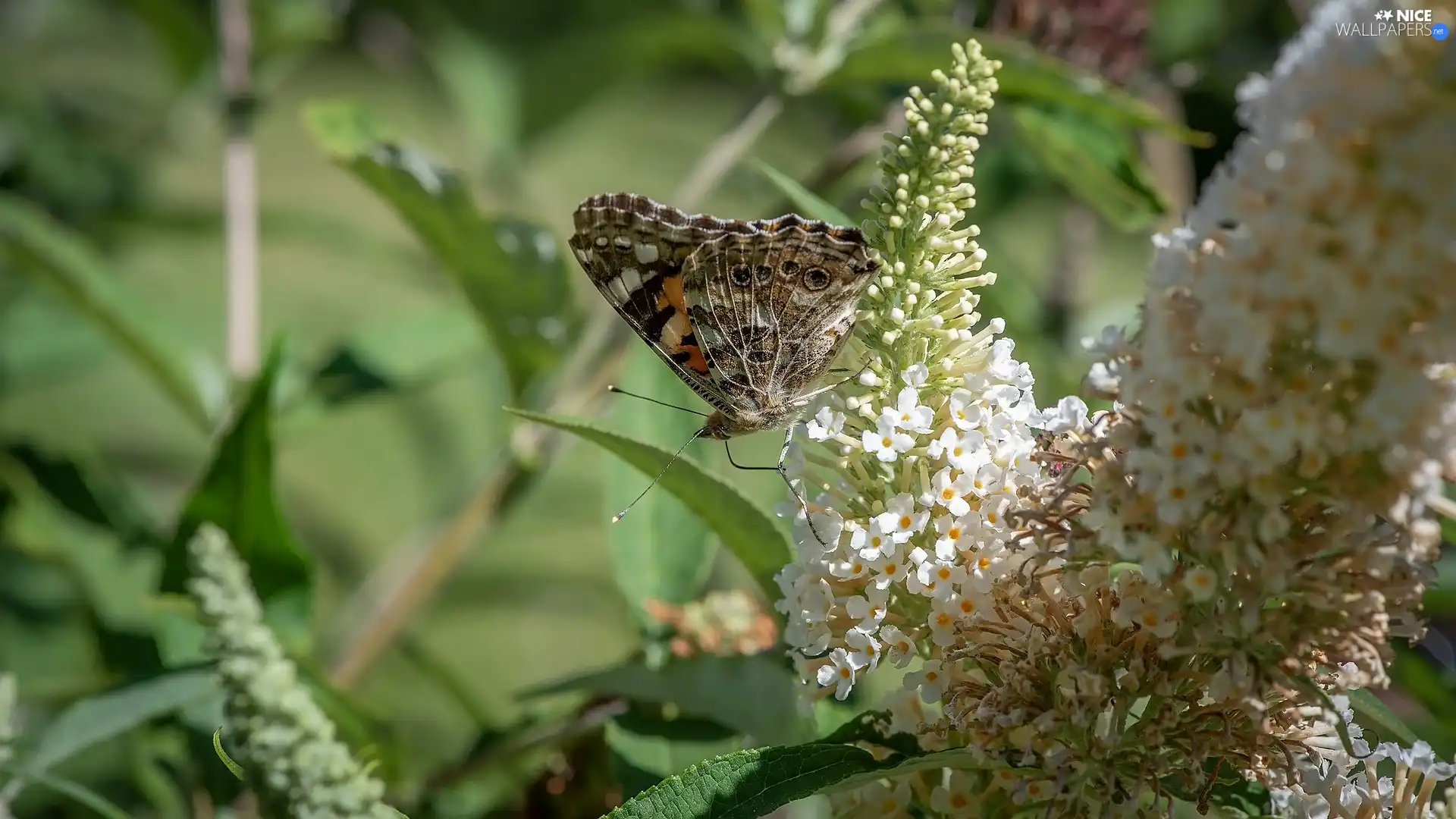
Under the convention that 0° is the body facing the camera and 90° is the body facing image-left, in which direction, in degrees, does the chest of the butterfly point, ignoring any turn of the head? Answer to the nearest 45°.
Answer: approximately 90°

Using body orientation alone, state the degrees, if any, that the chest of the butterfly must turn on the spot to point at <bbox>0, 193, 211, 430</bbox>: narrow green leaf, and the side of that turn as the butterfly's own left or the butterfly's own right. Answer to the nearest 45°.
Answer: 0° — it already faces it

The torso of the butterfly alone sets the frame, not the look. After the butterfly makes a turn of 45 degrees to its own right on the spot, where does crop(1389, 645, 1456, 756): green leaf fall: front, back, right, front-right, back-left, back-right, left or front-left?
right
